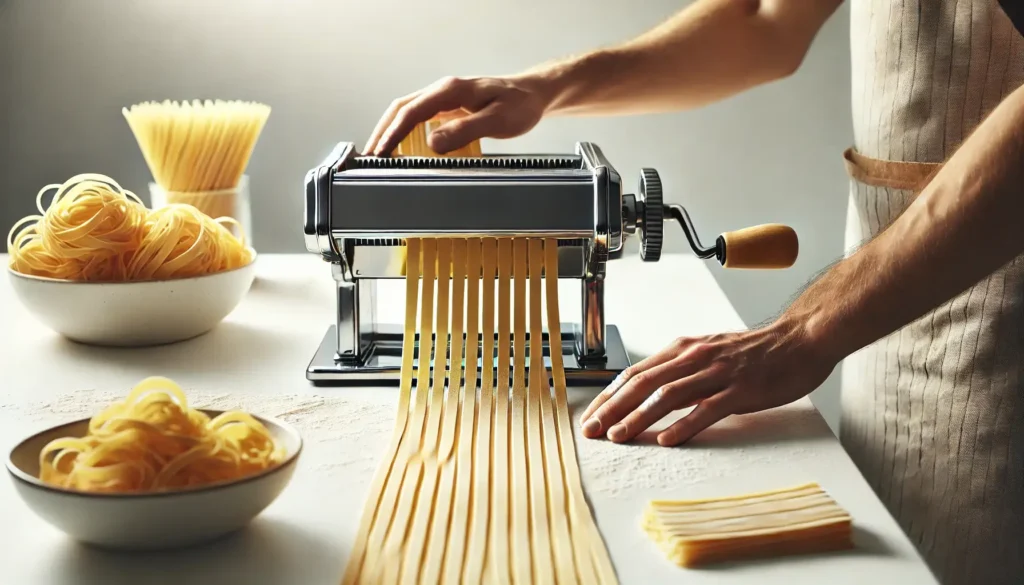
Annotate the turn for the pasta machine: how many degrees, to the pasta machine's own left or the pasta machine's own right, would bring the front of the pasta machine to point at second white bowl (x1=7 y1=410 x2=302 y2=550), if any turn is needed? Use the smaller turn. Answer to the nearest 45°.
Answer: approximately 45° to the pasta machine's own right

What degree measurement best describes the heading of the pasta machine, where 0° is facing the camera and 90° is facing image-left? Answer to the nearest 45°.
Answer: approximately 0°

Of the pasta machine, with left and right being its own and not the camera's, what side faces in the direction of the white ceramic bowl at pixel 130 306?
right

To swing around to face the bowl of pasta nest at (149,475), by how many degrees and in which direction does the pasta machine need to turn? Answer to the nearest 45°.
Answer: approximately 45° to its right
